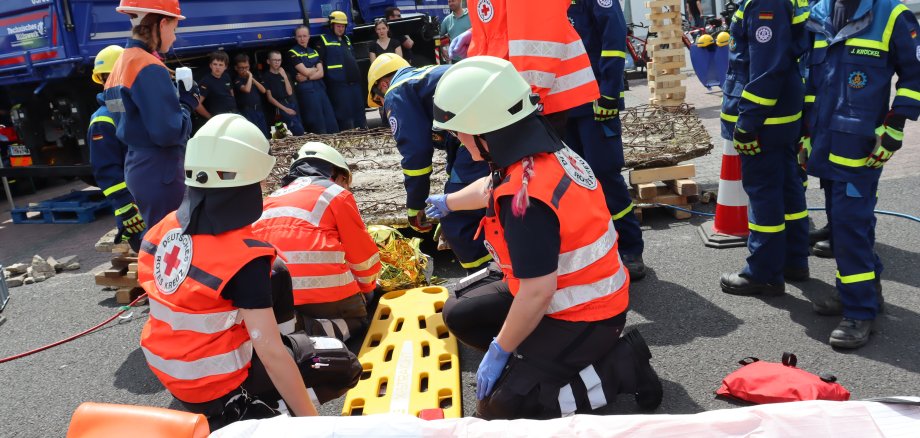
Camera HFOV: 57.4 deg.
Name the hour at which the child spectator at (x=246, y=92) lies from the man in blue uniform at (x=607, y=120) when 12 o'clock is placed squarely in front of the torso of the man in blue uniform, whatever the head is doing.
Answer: The child spectator is roughly at 3 o'clock from the man in blue uniform.

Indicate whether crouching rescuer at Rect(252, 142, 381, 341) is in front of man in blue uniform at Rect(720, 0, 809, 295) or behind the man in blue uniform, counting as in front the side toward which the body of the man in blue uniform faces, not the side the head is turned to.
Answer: in front

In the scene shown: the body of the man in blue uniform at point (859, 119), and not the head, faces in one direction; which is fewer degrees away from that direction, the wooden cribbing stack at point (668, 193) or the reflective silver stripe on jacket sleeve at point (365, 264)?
the reflective silver stripe on jacket sleeve

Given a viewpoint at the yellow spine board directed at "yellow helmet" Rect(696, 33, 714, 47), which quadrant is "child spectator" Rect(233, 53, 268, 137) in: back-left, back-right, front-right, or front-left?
front-left

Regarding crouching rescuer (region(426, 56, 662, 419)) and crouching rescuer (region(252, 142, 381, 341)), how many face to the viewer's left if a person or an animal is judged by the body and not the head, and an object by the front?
1

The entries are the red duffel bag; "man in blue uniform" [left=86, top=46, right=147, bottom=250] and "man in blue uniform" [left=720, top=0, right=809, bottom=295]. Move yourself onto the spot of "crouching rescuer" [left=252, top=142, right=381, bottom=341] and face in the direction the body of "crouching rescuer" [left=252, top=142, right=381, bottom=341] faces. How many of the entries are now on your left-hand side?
1

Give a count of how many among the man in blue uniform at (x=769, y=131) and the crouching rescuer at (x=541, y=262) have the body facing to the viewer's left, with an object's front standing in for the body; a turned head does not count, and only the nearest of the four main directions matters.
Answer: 2

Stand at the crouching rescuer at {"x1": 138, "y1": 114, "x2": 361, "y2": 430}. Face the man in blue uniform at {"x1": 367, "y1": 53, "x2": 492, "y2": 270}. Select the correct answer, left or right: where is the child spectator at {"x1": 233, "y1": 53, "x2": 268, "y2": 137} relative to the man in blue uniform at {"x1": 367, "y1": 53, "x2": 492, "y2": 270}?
left

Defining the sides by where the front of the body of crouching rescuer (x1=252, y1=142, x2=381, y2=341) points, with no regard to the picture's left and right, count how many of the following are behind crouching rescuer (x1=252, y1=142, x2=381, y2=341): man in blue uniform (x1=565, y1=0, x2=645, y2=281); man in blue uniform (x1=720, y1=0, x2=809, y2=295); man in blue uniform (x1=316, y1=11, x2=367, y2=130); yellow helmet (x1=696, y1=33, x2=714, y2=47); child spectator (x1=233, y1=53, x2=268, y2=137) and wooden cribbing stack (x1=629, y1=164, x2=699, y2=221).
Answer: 0

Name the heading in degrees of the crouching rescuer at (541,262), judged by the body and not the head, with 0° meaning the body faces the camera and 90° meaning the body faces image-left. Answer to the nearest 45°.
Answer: approximately 90°

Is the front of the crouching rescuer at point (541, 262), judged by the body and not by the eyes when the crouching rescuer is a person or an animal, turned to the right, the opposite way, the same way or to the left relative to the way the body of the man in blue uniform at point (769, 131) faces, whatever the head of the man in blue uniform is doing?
the same way

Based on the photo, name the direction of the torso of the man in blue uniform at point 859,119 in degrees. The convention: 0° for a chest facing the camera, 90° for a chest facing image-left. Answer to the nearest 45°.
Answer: approximately 45°

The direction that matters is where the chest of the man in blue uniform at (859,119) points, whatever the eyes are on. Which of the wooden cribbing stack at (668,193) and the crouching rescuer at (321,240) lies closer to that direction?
the crouching rescuer

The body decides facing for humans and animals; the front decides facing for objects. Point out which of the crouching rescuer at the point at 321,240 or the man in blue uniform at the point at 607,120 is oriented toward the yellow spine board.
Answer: the man in blue uniform

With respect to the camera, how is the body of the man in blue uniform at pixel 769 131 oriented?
to the viewer's left

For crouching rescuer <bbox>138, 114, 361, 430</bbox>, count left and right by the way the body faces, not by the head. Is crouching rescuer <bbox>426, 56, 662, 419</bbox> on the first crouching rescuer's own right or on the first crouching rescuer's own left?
on the first crouching rescuer's own right

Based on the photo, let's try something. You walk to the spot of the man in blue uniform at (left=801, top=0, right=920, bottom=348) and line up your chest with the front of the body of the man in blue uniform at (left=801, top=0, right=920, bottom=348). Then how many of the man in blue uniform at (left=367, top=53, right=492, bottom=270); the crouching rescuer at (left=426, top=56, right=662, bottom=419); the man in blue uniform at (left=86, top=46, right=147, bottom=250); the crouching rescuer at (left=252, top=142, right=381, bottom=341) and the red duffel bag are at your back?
0

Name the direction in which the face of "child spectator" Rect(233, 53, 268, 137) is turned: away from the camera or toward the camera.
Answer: toward the camera

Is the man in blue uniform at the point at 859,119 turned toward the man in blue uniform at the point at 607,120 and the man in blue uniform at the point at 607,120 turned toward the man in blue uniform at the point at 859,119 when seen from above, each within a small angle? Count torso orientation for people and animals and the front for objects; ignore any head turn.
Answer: no

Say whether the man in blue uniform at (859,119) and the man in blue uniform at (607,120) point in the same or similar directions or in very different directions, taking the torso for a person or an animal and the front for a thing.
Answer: same or similar directions
